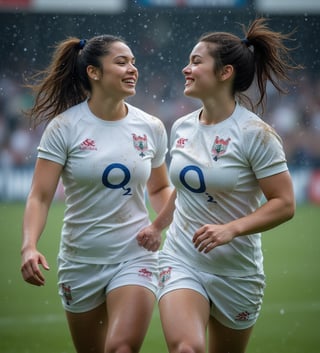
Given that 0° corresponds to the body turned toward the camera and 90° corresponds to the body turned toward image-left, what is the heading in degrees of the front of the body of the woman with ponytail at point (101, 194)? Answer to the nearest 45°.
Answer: approximately 315°

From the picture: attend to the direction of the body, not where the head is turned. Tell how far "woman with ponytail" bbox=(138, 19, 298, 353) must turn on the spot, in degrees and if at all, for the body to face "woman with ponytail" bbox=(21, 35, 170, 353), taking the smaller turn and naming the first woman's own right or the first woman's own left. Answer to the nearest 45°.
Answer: approximately 45° to the first woman's own right

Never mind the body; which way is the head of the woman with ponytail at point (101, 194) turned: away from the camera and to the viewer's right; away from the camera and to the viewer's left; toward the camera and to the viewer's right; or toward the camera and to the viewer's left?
toward the camera and to the viewer's right

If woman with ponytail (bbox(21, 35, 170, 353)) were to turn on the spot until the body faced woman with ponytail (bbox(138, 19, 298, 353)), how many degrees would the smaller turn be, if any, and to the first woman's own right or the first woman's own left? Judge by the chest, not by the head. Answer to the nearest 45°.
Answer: approximately 45° to the first woman's own left
